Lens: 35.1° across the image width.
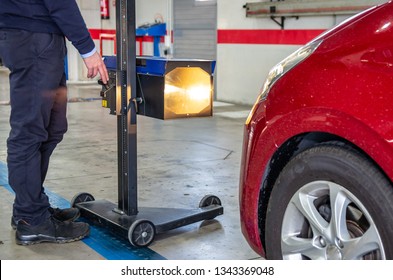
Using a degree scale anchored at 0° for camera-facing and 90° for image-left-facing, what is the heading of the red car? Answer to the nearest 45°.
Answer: approximately 135°
